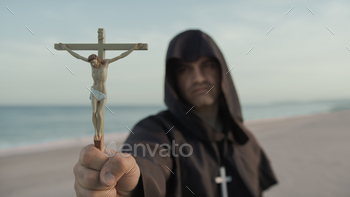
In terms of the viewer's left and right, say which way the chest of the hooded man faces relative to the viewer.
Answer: facing the viewer

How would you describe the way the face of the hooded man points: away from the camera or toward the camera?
toward the camera
